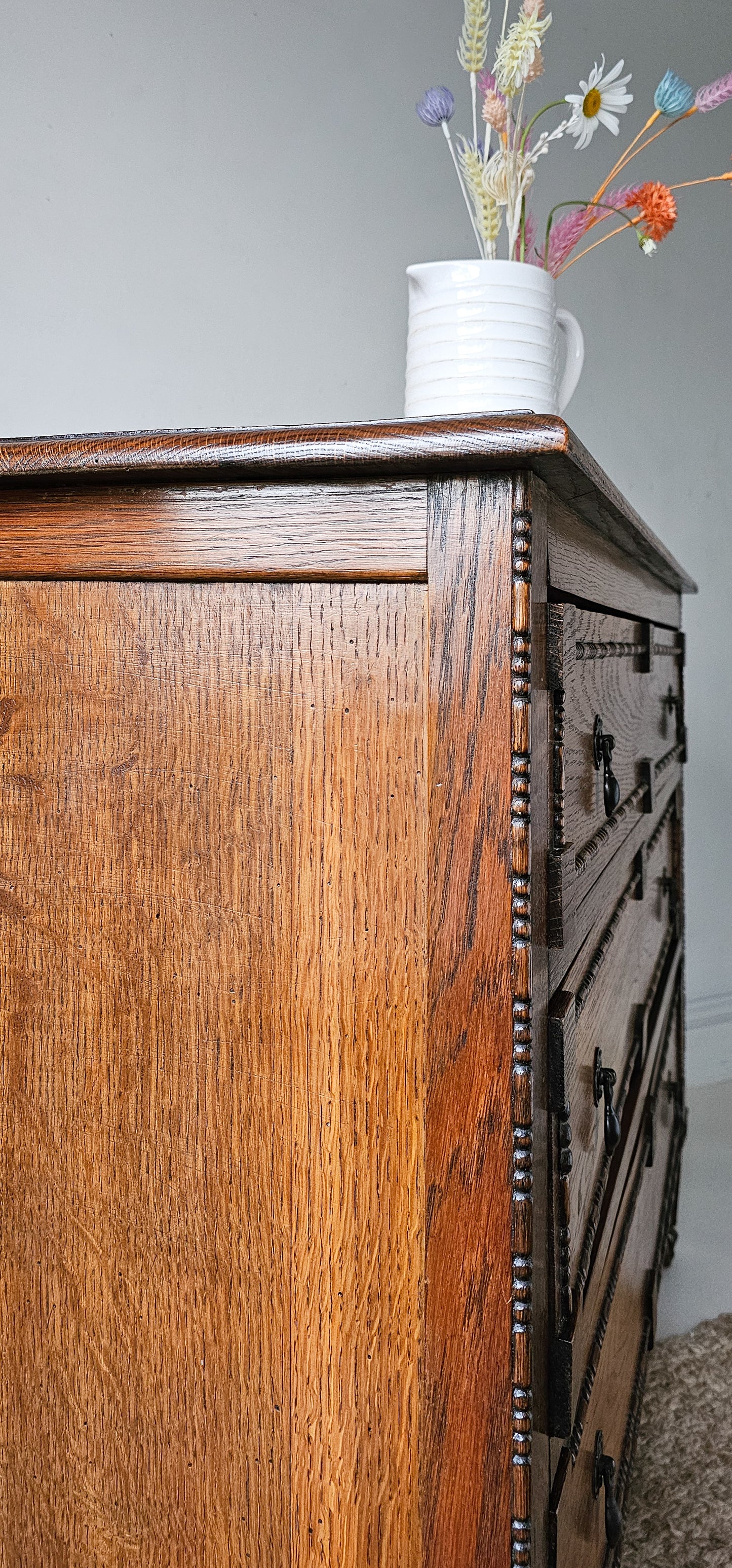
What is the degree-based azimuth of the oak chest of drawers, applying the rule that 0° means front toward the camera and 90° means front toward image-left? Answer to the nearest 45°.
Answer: approximately 270°
